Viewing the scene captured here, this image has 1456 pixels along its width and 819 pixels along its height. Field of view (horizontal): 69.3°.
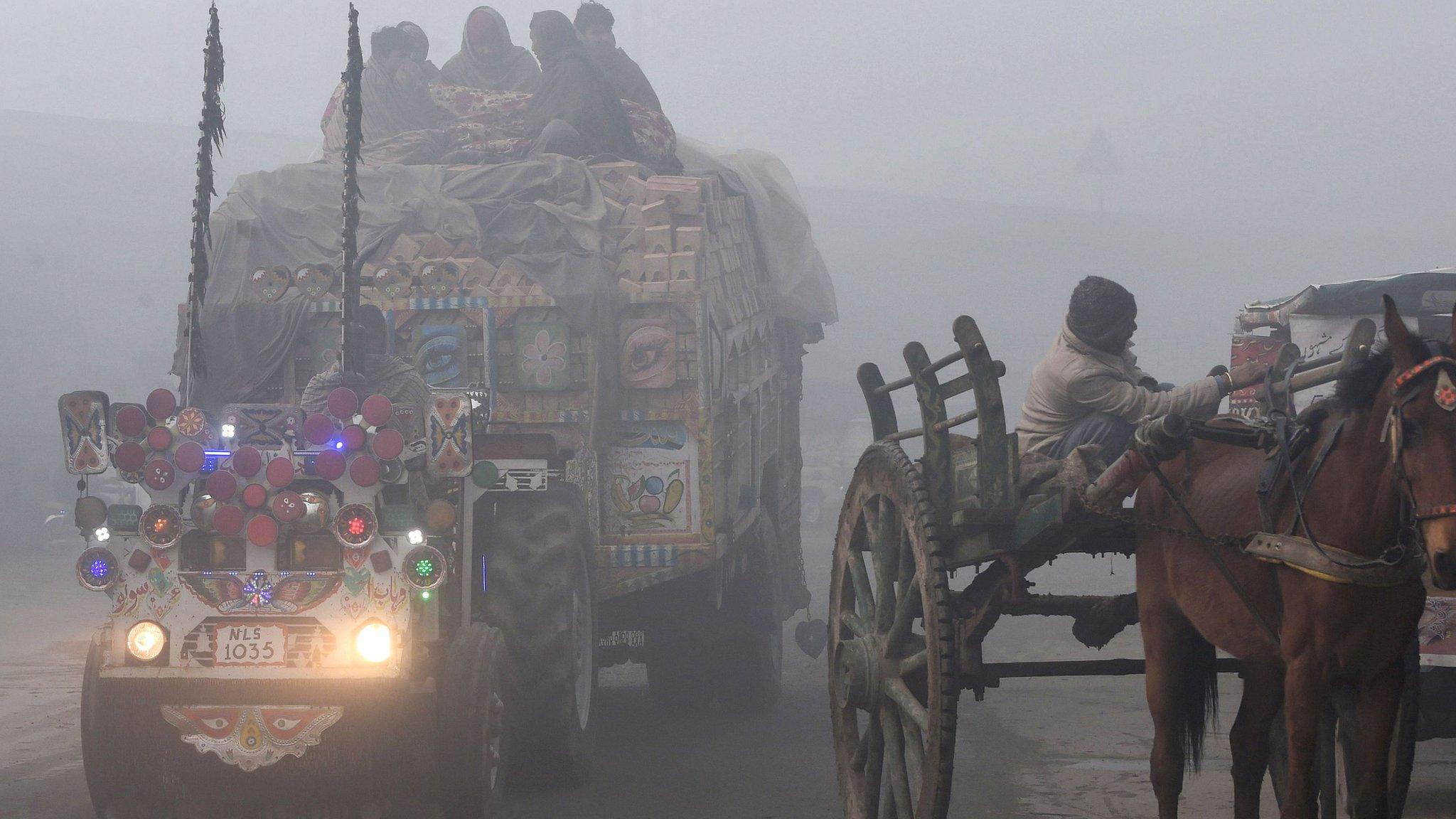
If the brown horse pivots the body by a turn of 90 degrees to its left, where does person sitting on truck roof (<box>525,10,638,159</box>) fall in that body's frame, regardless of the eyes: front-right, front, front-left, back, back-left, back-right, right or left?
left

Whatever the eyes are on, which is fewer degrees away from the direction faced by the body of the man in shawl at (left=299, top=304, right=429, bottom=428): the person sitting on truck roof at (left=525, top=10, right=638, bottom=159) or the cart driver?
the cart driver

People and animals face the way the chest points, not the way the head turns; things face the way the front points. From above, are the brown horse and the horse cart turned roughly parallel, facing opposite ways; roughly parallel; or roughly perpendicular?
roughly parallel

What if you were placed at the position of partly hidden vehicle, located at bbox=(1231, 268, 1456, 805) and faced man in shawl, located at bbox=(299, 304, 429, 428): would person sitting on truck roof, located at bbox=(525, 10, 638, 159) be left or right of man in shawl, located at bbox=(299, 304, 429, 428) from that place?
right

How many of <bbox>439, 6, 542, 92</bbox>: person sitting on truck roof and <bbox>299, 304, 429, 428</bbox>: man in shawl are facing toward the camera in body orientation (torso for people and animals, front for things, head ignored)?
2

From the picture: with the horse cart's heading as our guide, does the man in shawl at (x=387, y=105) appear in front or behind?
behind

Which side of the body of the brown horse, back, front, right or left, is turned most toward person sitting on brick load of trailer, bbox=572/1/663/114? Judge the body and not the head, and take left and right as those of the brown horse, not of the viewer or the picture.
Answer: back

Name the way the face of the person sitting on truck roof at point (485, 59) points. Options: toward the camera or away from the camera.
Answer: toward the camera

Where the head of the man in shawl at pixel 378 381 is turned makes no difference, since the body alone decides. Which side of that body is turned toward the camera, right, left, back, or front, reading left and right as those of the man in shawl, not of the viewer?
front

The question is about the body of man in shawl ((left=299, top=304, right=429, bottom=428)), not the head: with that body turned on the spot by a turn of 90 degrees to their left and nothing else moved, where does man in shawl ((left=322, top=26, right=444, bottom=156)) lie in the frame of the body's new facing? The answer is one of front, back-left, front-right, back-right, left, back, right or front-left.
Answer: left

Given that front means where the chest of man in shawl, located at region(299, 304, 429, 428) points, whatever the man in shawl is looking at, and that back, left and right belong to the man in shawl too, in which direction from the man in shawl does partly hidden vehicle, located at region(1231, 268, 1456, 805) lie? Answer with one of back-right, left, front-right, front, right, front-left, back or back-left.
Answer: left

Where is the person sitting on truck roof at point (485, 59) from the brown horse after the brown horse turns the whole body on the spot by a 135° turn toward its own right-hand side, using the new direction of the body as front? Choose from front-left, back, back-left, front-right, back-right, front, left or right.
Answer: front-right

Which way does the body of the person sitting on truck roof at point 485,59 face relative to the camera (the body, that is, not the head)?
toward the camera

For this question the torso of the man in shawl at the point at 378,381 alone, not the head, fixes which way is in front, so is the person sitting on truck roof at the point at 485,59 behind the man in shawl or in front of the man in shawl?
behind

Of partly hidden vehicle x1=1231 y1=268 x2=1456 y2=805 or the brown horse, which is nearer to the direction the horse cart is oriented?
the brown horse
